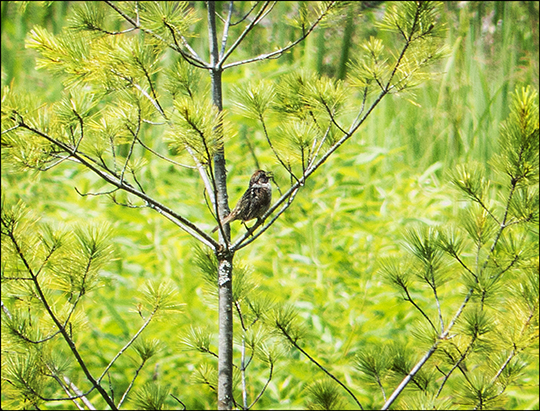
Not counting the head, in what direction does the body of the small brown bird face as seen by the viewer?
to the viewer's right
